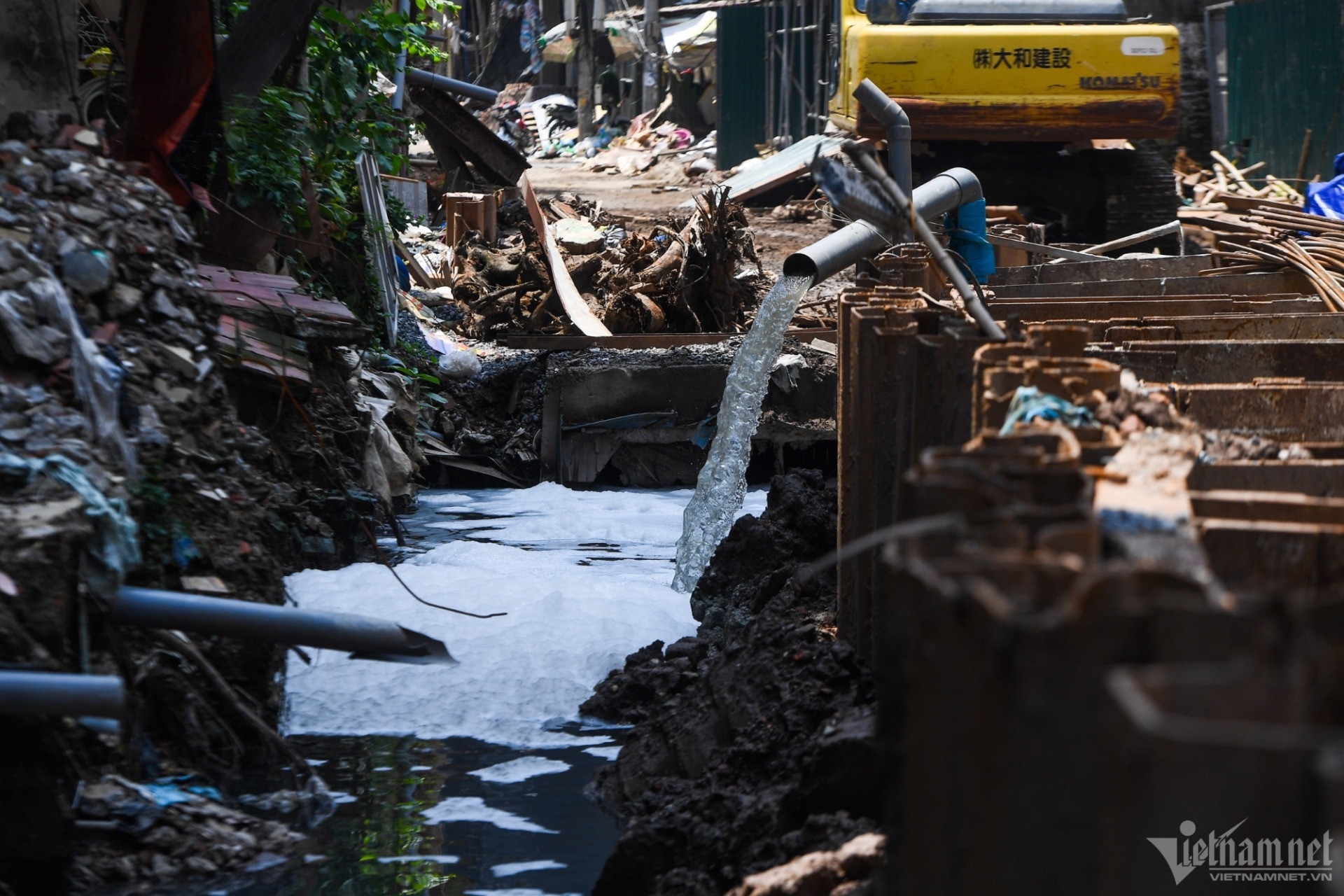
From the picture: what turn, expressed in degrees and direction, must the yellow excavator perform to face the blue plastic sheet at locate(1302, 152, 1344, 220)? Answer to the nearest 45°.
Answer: approximately 90° to its right

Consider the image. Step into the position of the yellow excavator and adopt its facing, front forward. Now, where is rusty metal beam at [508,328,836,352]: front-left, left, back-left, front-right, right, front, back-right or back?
left

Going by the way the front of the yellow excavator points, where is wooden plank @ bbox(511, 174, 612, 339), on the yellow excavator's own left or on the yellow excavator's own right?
on the yellow excavator's own left

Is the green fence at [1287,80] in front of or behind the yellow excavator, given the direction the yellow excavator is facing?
in front

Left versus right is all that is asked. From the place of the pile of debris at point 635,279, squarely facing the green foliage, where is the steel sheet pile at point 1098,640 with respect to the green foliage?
left

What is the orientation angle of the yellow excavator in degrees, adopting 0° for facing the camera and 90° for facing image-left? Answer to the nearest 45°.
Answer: approximately 180°

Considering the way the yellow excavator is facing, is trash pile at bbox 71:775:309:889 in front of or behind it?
behind

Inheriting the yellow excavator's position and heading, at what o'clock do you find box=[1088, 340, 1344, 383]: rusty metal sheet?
The rusty metal sheet is roughly at 6 o'clock from the yellow excavator.

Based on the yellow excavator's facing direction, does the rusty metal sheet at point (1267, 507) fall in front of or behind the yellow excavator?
behind

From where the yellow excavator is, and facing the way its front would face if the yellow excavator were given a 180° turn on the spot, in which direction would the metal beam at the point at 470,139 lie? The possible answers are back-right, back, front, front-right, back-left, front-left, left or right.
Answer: back-right

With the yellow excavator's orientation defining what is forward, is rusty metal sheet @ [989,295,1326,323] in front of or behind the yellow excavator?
behind
